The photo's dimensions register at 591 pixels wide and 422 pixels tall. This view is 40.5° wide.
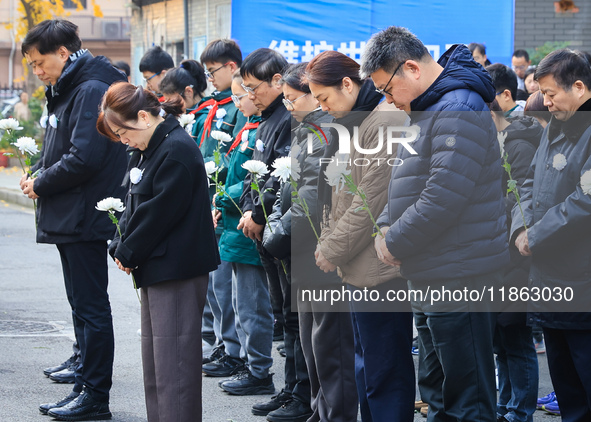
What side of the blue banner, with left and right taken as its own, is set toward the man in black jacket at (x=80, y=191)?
front

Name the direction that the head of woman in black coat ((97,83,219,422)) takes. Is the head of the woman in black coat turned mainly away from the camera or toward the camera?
toward the camera

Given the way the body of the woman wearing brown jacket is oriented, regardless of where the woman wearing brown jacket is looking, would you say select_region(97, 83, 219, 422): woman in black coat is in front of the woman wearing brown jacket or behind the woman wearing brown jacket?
in front

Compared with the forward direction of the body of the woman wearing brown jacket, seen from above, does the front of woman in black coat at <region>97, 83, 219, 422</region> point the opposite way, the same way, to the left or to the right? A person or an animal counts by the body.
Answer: the same way

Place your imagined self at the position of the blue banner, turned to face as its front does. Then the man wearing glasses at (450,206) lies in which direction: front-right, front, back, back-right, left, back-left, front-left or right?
front

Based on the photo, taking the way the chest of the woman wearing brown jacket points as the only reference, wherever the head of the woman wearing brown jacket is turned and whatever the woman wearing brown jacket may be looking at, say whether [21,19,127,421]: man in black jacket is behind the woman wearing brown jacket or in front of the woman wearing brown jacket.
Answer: in front

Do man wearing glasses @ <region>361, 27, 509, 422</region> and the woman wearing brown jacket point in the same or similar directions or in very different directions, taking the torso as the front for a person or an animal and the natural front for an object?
same or similar directions

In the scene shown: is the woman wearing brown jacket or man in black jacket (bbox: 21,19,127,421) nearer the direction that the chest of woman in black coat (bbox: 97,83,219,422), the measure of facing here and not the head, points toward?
the man in black jacket

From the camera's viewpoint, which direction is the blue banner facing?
toward the camera
